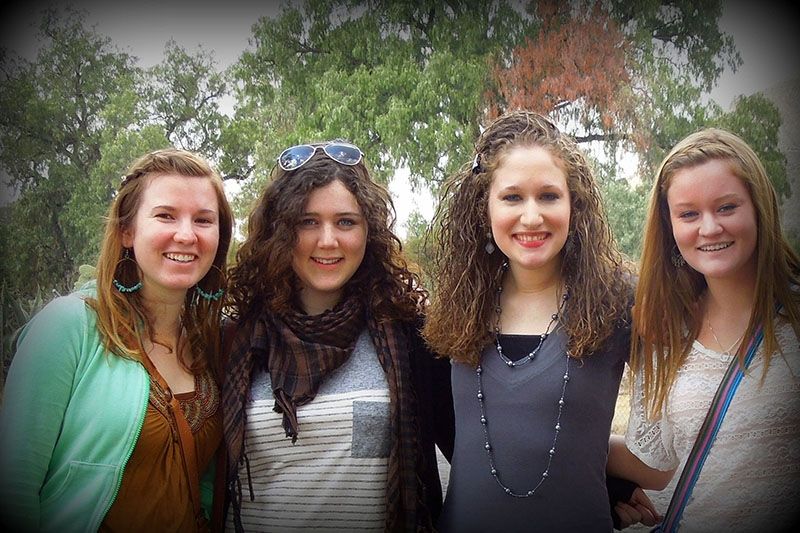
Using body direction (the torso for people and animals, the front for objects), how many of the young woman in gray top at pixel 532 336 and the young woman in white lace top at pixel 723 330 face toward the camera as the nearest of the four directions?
2

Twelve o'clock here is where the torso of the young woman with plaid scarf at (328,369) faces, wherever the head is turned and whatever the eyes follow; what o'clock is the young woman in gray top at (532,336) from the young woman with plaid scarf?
The young woman in gray top is roughly at 10 o'clock from the young woman with plaid scarf.

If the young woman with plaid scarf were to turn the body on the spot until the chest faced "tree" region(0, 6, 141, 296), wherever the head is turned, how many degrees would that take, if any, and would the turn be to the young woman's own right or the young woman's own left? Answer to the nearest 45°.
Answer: approximately 135° to the young woman's own right

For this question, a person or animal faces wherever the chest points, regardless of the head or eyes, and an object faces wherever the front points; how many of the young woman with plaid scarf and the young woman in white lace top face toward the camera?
2

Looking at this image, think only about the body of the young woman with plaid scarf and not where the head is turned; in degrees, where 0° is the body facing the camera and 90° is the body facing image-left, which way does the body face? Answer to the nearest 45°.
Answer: approximately 0°
